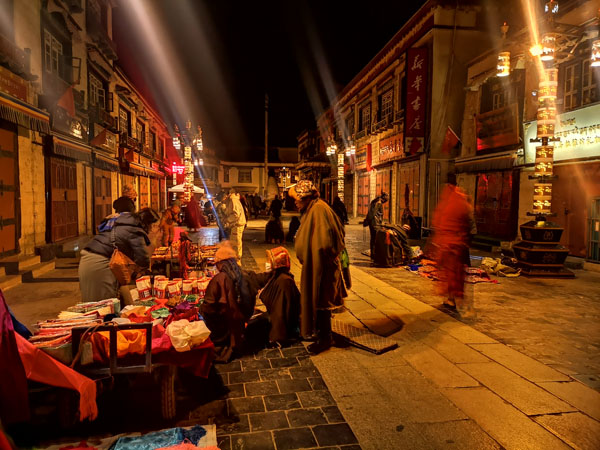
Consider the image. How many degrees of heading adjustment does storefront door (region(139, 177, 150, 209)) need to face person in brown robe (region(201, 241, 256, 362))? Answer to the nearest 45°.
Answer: approximately 45° to its right

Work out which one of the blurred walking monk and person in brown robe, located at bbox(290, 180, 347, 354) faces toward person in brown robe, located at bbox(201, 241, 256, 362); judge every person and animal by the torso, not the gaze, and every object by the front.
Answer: person in brown robe, located at bbox(290, 180, 347, 354)

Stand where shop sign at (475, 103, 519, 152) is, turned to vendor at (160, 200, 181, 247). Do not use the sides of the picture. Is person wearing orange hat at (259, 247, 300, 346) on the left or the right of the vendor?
left

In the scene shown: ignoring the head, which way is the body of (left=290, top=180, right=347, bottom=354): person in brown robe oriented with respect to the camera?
to the viewer's left

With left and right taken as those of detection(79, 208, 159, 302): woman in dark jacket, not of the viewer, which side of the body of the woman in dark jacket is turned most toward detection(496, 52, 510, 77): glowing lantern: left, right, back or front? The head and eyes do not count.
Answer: front

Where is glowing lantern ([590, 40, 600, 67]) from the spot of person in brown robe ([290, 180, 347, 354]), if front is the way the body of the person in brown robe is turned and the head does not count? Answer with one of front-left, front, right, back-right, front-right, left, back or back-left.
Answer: back-right

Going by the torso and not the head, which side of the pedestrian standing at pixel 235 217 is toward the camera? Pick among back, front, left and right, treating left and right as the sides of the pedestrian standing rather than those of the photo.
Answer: back

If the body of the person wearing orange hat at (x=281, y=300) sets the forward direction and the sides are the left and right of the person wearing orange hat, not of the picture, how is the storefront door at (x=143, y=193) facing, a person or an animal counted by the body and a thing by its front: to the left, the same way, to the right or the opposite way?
the opposite way

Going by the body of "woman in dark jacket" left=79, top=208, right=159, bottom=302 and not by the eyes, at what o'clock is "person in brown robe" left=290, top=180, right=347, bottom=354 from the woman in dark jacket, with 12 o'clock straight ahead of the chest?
The person in brown robe is roughly at 1 o'clock from the woman in dark jacket.

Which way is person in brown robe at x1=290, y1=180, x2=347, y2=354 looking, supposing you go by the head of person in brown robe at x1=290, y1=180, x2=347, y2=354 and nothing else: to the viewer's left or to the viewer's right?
to the viewer's left

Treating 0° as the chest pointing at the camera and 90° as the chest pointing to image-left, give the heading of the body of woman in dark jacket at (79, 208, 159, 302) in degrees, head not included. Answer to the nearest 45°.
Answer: approximately 270°

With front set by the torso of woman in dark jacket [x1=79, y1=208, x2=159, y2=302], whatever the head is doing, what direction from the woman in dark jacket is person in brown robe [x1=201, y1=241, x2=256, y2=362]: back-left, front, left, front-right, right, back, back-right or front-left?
front-right

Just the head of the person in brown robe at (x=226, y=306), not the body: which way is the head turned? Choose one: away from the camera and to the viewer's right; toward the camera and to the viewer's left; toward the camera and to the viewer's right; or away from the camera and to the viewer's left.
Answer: away from the camera and to the viewer's left
